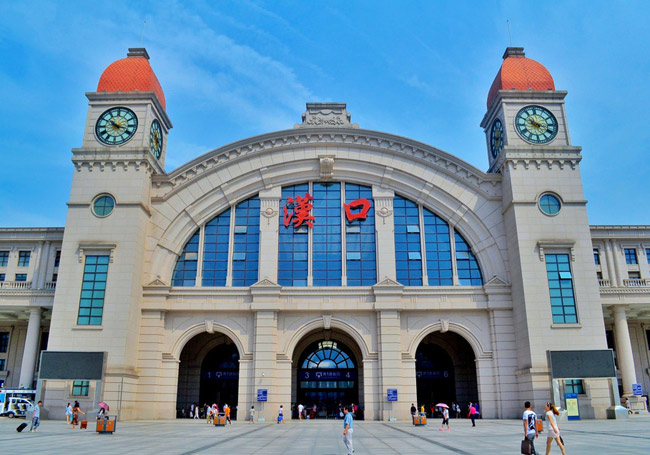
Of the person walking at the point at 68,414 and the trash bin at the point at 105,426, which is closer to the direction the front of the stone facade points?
the trash bin

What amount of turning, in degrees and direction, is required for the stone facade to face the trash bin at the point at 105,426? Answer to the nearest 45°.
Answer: approximately 45° to its right

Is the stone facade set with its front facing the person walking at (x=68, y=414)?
no

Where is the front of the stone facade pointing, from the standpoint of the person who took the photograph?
facing the viewer

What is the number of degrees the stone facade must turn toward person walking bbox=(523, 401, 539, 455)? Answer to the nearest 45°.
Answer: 0° — it already faces them
